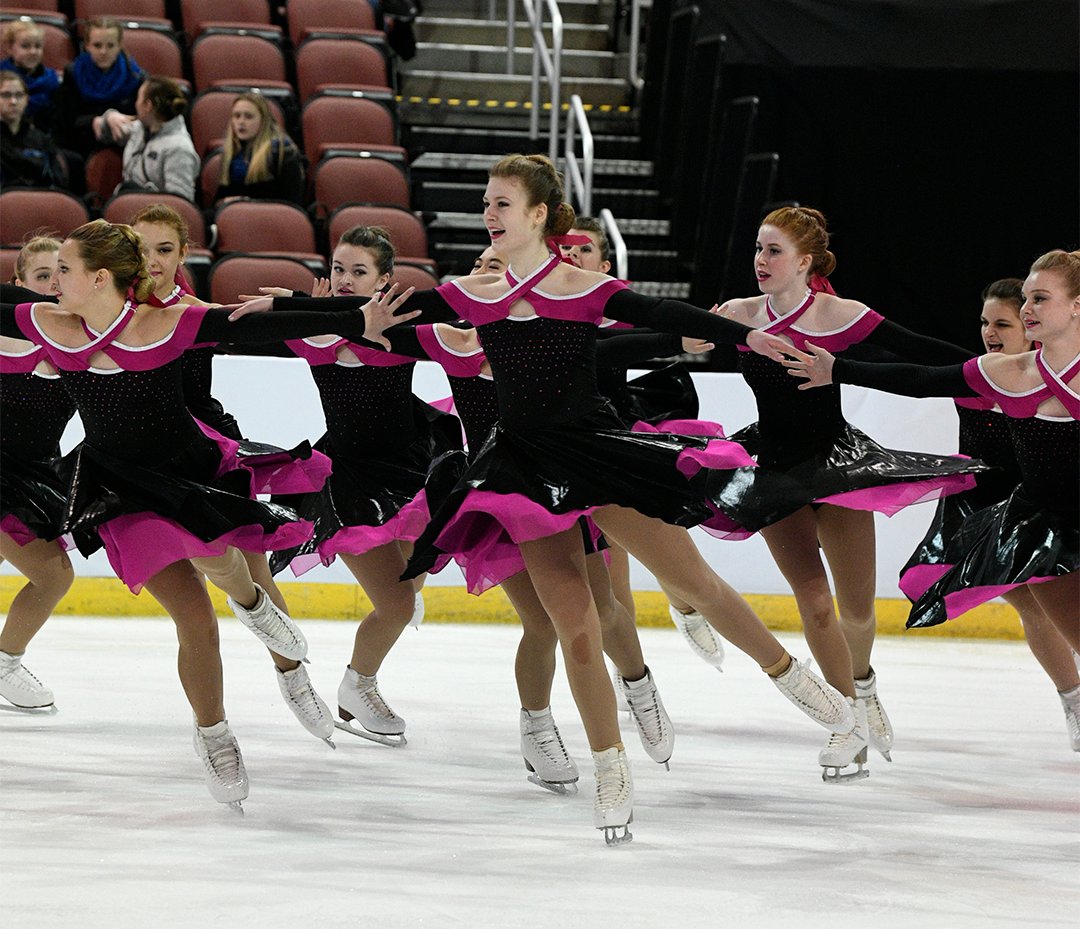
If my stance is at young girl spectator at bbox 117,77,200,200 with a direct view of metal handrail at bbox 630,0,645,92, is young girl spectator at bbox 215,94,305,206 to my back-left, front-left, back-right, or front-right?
front-right

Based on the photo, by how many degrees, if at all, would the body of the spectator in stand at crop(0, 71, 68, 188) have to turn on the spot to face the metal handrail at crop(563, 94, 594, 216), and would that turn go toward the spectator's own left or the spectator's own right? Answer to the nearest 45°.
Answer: approximately 90° to the spectator's own left

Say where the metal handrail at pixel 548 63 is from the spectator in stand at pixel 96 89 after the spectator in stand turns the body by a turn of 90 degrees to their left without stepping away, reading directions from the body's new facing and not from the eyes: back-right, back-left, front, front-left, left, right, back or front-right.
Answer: front

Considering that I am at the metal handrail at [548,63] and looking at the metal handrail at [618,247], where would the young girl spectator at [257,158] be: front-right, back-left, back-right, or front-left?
front-right

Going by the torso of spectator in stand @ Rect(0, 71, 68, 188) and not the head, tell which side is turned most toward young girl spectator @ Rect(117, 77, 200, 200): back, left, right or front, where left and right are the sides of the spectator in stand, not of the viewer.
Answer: left

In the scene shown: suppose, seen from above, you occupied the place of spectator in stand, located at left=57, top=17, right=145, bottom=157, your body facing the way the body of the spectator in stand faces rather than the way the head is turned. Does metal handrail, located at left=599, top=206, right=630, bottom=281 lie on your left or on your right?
on your left

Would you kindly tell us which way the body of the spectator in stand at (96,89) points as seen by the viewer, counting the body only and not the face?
toward the camera

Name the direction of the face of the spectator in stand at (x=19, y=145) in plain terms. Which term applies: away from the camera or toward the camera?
toward the camera

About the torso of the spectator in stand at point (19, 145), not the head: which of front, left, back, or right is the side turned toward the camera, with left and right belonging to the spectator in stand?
front

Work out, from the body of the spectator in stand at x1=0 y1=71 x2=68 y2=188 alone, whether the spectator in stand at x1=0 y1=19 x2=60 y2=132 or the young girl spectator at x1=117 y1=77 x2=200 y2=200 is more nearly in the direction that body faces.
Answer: the young girl spectator

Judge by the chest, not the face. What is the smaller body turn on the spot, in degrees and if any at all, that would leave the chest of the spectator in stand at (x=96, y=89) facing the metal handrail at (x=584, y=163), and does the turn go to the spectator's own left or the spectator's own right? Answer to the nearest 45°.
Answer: approximately 45° to the spectator's own left

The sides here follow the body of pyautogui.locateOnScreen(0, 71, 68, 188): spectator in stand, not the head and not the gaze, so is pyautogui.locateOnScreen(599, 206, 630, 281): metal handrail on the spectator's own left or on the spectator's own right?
on the spectator's own left

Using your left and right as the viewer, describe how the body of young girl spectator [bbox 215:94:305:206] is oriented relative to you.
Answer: facing the viewer and to the left of the viewer

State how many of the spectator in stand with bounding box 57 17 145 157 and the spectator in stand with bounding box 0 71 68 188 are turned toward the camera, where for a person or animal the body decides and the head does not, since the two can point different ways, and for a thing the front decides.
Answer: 2
